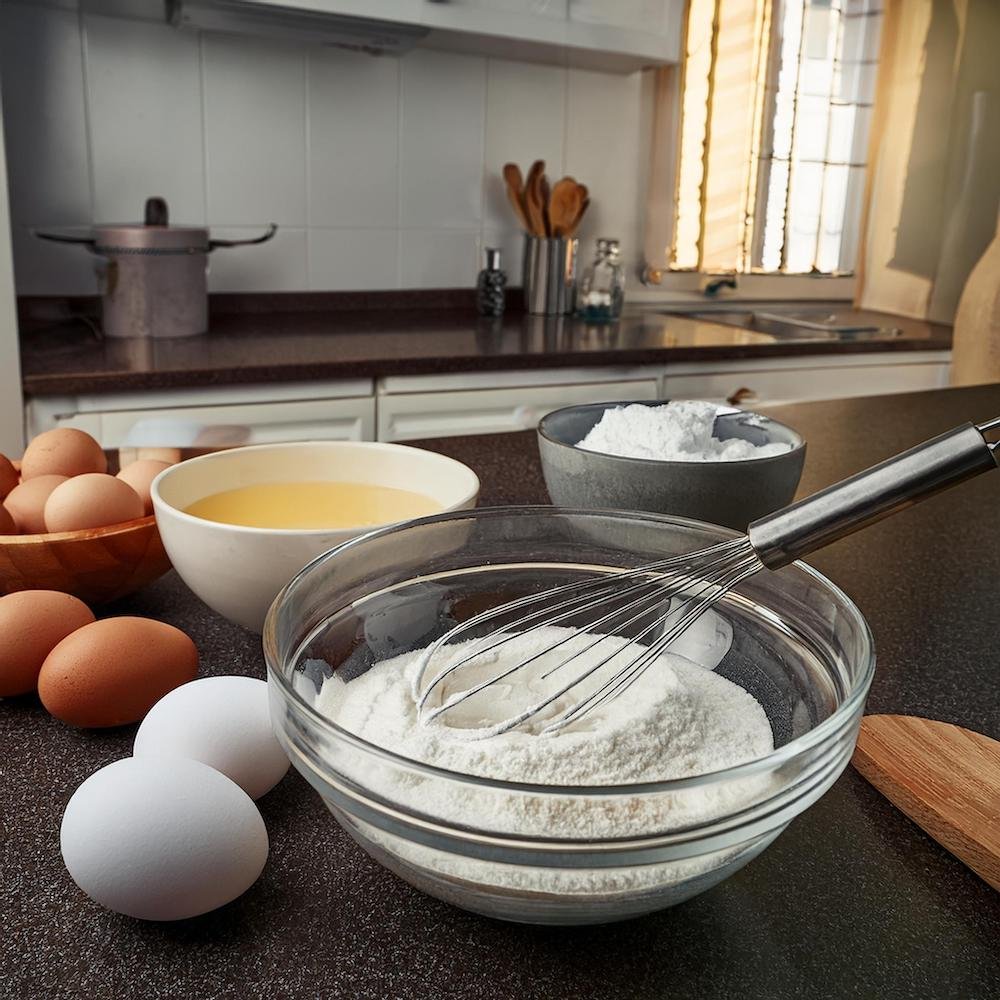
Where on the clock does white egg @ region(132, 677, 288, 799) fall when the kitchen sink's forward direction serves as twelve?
The white egg is roughly at 12 o'clock from the kitchen sink.

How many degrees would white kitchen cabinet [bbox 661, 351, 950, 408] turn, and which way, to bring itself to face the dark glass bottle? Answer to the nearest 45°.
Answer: approximately 90° to its right

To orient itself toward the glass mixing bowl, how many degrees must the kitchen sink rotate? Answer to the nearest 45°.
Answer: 0° — it already faces it

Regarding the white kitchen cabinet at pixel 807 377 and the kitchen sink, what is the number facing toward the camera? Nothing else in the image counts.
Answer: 2

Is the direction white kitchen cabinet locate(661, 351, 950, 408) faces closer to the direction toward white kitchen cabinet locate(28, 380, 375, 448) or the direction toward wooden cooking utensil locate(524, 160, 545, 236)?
the white kitchen cabinet

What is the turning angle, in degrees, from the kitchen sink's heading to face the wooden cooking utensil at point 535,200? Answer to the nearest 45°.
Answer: approximately 45° to its right

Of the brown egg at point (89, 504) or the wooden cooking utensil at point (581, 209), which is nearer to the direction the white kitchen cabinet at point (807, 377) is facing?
the brown egg

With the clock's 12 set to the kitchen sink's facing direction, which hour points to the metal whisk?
The metal whisk is roughly at 12 o'clock from the kitchen sink.

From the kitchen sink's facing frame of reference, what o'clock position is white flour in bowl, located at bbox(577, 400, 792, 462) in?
The white flour in bowl is roughly at 12 o'clock from the kitchen sink.

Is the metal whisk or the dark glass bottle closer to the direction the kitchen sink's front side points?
the metal whisk
